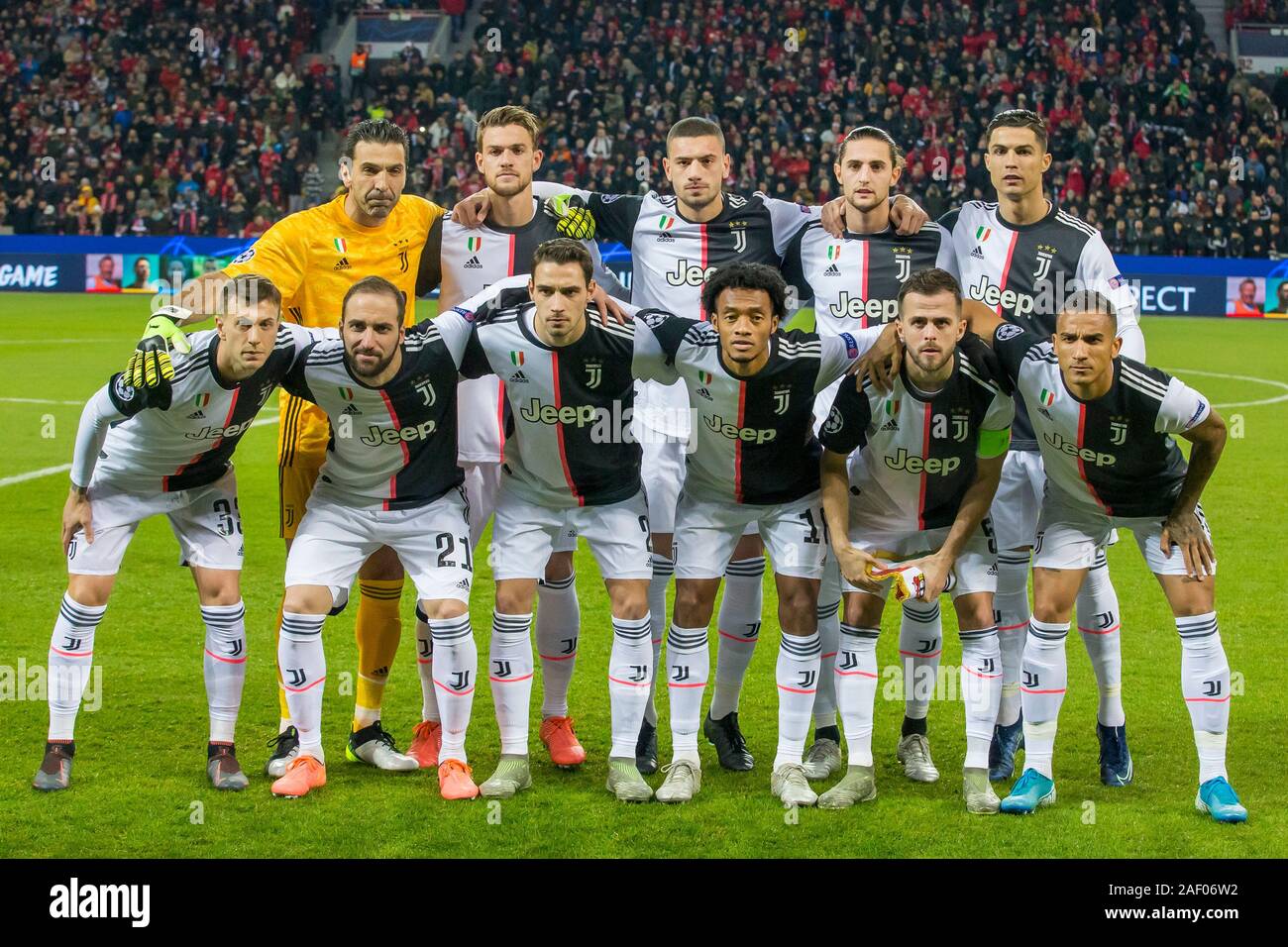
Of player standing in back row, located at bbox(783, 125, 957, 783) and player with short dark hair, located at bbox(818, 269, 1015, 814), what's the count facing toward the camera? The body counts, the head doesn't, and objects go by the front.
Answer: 2

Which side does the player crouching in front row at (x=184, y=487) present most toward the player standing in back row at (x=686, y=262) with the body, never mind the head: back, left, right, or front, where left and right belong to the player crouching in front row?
left

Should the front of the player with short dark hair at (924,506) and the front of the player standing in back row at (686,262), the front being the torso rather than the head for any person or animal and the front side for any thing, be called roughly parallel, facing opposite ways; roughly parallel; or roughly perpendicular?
roughly parallel

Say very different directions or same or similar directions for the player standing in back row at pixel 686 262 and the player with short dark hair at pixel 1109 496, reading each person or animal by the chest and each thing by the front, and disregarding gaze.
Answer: same or similar directions

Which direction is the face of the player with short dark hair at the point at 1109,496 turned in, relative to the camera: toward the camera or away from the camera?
toward the camera

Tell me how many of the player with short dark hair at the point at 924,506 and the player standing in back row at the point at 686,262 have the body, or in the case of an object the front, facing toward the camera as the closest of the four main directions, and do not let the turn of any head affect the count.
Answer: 2

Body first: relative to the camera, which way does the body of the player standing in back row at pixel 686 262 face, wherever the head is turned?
toward the camera

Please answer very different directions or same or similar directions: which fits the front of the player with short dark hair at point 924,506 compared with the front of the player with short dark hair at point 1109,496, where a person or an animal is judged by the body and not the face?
same or similar directions

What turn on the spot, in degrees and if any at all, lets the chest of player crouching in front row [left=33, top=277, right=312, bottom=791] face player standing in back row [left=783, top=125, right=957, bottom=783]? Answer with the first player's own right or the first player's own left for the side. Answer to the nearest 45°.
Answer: approximately 90° to the first player's own left

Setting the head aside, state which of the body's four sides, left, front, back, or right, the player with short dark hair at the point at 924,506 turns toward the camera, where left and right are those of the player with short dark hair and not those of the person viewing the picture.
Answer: front

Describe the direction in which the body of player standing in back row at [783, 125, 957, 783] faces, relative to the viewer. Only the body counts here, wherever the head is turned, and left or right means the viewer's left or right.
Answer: facing the viewer

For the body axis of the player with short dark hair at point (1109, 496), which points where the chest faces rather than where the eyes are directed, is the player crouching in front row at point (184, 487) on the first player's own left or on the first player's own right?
on the first player's own right

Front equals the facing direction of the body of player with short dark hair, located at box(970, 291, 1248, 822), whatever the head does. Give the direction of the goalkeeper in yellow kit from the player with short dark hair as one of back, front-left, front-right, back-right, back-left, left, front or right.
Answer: right

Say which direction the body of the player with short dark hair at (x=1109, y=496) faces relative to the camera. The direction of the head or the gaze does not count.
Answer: toward the camera

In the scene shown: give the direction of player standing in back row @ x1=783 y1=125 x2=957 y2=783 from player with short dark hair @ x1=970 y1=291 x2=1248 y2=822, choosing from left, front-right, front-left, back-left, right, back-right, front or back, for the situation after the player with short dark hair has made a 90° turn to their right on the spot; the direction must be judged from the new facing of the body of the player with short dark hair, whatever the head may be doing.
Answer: front-right

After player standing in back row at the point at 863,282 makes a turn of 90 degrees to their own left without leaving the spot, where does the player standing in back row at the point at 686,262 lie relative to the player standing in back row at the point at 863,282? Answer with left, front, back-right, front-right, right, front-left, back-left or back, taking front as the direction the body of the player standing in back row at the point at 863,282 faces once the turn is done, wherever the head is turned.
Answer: back

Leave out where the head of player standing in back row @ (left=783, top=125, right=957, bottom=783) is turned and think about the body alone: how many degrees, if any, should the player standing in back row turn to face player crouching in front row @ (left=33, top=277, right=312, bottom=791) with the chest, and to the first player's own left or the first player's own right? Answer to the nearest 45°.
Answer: approximately 45° to the first player's own right
